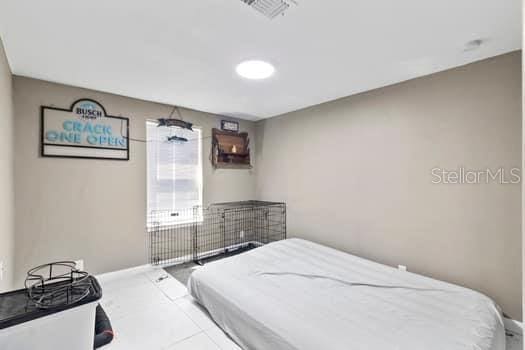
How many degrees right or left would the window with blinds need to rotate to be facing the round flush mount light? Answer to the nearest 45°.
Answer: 0° — it already faces it

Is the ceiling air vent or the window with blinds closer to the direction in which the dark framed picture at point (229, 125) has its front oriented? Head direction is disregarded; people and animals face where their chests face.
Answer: the ceiling air vent

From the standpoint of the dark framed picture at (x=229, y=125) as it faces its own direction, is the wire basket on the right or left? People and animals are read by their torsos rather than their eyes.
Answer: on its right

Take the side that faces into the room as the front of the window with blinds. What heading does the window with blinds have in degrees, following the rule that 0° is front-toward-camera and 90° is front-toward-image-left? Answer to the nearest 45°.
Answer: approximately 315°

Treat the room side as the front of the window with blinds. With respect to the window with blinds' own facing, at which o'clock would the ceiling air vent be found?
The ceiling air vent is roughly at 1 o'clock from the window with blinds.

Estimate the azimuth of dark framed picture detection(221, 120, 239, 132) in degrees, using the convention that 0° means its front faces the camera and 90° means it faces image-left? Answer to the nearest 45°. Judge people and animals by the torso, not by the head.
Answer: approximately 315°

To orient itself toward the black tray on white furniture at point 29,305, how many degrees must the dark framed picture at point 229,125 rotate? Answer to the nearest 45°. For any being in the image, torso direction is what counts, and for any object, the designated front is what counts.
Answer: approximately 45° to its right

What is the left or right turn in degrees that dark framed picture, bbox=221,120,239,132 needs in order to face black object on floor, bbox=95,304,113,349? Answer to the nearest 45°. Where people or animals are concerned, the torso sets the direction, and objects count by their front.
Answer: approximately 45° to its right
